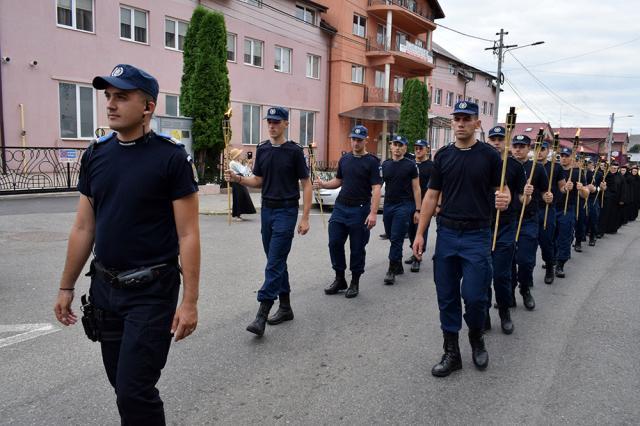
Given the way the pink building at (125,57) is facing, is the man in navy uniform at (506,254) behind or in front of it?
in front

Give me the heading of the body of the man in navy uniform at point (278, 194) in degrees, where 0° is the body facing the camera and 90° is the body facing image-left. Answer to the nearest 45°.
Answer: approximately 45°

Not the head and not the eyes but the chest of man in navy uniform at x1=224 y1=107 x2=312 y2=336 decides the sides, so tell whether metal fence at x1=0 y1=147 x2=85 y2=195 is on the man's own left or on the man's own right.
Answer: on the man's own right

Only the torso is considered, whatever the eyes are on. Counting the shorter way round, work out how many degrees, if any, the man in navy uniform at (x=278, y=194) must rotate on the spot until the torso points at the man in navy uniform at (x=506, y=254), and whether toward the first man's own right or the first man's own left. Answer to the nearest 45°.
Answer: approximately 135° to the first man's own left

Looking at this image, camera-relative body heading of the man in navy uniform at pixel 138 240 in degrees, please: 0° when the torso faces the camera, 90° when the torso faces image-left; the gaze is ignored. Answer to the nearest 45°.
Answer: approximately 45°

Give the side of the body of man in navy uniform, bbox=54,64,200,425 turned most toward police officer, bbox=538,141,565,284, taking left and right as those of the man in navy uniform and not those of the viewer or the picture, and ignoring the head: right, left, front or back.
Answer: back

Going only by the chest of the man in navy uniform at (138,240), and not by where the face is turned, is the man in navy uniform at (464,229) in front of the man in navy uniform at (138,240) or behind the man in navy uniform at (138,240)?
behind

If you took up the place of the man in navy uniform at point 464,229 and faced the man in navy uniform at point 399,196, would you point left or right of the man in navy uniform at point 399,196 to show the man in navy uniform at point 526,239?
right

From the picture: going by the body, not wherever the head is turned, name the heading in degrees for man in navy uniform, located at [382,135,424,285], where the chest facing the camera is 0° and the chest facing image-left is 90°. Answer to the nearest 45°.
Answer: approximately 45°
